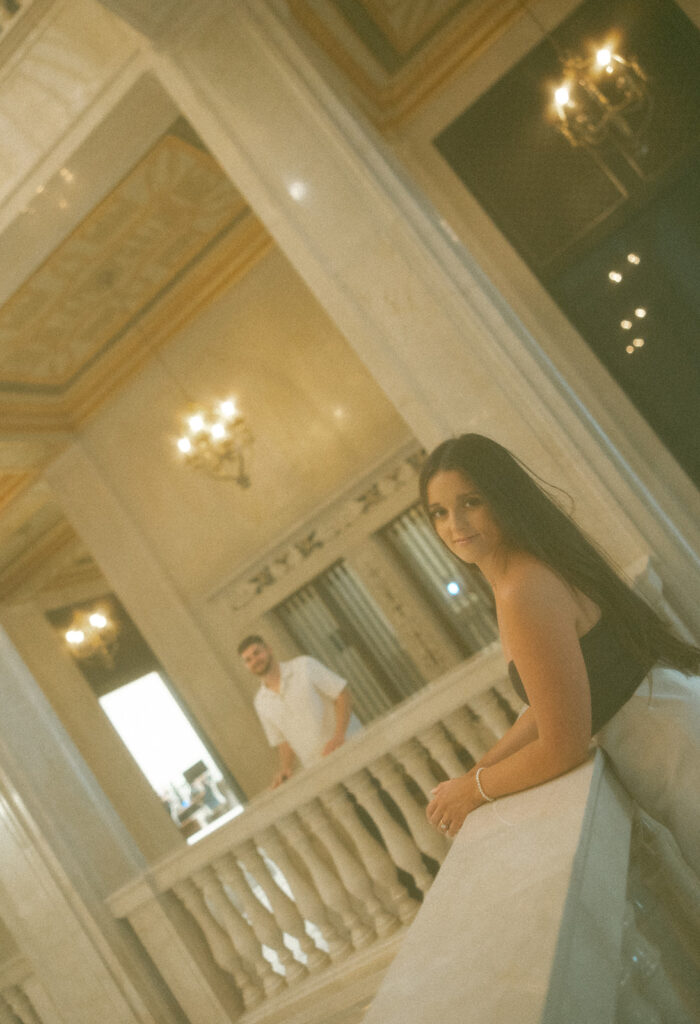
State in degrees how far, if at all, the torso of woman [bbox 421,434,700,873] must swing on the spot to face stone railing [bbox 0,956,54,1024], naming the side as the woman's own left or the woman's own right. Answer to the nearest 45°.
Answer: approximately 45° to the woman's own right

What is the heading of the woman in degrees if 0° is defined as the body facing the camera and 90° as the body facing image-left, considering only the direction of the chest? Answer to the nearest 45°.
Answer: approximately 90°

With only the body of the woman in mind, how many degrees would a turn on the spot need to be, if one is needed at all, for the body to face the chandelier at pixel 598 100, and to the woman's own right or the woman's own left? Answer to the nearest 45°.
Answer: approximately 135° to the woman's own right

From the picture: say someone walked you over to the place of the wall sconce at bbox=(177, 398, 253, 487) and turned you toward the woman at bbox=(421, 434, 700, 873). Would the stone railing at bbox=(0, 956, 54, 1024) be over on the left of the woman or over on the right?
right

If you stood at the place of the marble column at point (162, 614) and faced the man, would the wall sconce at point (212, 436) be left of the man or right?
left

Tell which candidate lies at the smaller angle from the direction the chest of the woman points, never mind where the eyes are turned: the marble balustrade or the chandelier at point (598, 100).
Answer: the marble balustrade
